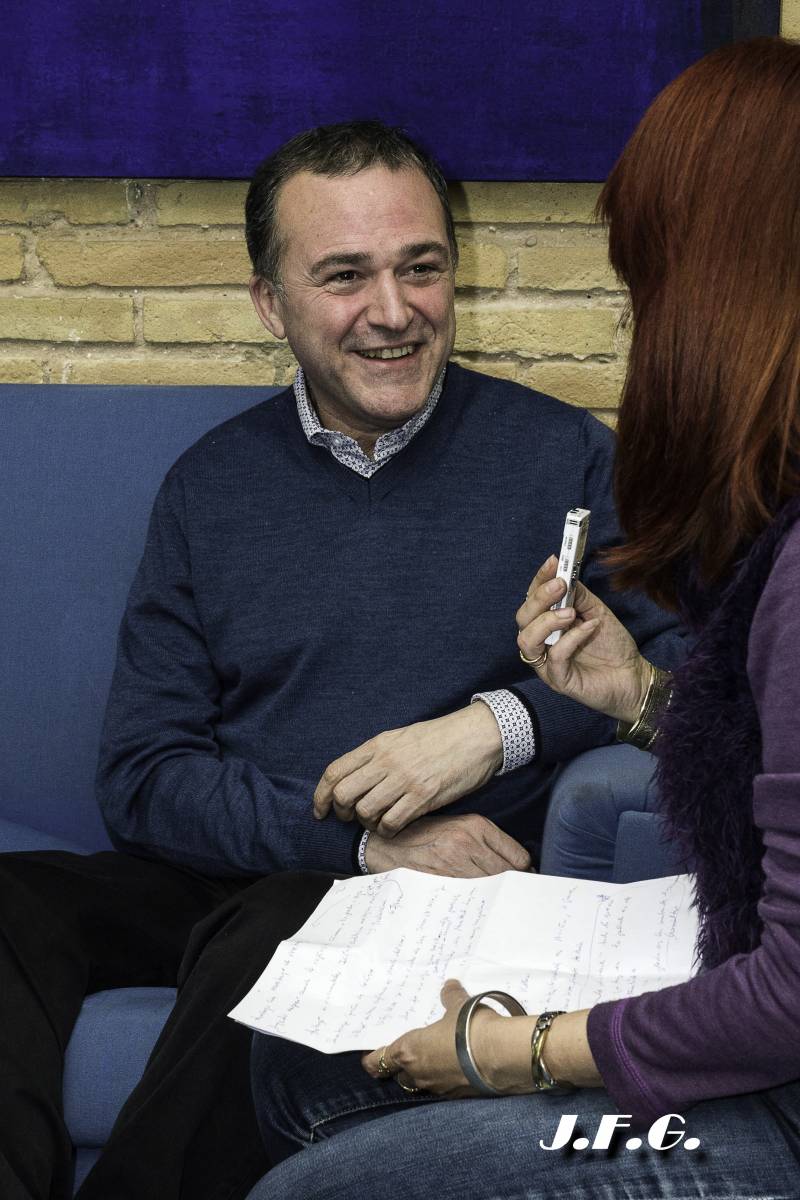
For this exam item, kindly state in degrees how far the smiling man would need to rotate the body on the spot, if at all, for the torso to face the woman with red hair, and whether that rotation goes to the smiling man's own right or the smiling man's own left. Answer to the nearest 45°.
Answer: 0° — they already face them

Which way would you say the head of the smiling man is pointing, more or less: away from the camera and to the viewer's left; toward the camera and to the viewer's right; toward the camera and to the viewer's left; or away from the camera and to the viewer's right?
toward the camera and to the viewer's right

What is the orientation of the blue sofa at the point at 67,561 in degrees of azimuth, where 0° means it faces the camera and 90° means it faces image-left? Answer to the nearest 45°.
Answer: approximately 0°

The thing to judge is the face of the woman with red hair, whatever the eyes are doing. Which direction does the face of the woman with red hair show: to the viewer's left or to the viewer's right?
to the viewer's left
